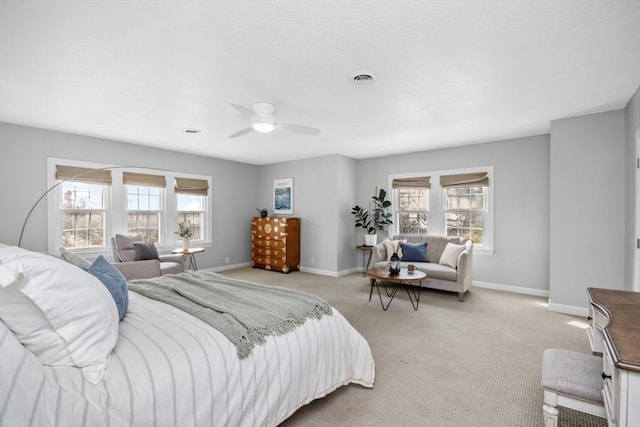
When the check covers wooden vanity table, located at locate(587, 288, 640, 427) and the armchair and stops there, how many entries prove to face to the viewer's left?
1

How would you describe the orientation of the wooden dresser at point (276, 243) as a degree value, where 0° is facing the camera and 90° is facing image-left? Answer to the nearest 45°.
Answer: approximately 45°

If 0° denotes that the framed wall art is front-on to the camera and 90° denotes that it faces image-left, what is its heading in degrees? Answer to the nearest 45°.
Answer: approximately 45°

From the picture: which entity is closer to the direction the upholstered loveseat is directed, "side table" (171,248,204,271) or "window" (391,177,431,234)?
the side table

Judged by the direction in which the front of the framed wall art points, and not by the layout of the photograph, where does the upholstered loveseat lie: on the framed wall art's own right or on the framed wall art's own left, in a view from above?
on the framed wall art's own left

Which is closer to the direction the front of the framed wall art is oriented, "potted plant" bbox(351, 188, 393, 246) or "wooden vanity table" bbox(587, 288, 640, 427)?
the wooden vanity table

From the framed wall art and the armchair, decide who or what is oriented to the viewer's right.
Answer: the armchair

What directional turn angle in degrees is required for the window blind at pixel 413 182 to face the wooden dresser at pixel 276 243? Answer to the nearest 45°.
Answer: approximately 45° to its right

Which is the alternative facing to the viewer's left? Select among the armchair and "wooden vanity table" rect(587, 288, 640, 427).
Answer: the wooden vanity table

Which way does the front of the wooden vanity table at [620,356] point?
to the viewer's left

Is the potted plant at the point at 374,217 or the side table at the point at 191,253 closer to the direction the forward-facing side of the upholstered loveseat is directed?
the side table
